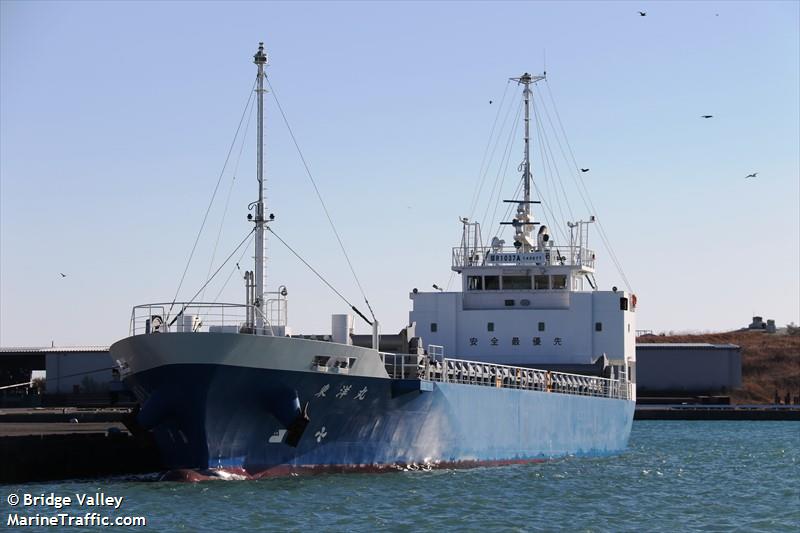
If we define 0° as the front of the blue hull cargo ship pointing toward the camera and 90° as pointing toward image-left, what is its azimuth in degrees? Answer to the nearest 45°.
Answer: approximately 45°
